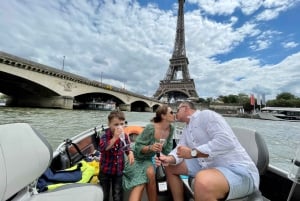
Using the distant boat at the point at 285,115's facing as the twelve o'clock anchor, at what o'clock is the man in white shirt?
The man in white shirt is roughly at 9 o'clock from the distant boat.

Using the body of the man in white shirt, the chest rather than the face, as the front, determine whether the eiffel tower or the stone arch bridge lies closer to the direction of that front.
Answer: the stone arch bridge

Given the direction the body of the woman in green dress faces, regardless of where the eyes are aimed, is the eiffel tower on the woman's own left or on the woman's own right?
on the woman's own left

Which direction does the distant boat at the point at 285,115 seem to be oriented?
to the viewer's left

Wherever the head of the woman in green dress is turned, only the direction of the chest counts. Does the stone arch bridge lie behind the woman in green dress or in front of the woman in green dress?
behind

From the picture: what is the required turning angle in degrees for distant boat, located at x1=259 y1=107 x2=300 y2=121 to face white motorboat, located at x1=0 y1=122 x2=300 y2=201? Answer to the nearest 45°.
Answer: approximately 90° to its left

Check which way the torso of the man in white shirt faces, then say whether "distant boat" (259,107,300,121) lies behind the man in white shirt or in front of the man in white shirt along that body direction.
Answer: behind

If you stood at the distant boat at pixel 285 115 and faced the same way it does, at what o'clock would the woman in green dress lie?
The woman in green dress is roughly at 9 o'clock from the distant boat.

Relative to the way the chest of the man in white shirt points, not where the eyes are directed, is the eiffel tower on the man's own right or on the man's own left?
on the man's own right

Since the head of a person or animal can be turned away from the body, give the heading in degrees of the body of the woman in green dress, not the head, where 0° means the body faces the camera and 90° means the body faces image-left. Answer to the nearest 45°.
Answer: approximately 315°

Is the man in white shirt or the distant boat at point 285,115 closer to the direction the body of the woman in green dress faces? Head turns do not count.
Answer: the man in white shirt

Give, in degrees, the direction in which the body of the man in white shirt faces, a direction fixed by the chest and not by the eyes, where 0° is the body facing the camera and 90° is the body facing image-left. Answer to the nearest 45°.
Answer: approximately 45°
